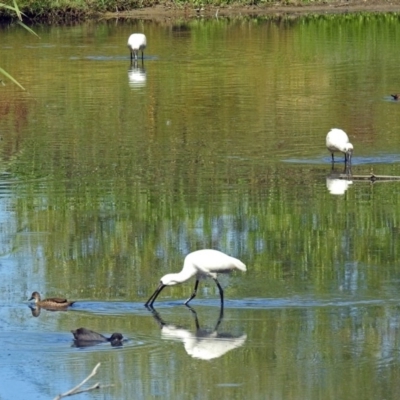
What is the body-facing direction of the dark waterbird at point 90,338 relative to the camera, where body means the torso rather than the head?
to the viewer's right

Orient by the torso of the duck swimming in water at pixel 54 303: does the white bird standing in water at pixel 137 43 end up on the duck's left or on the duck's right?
on the duck's right

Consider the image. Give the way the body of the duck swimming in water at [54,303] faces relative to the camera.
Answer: to the viewer's left

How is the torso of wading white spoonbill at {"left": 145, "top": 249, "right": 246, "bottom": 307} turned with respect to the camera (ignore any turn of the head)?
to the viewer's left

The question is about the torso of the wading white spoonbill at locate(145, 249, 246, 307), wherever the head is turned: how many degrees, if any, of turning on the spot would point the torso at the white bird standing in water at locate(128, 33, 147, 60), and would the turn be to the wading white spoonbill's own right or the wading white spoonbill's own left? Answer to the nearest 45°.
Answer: approximately 90° to the wading white spoonbill's own right
